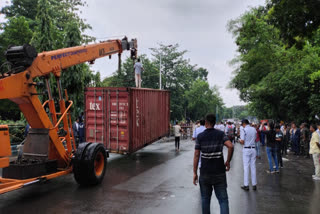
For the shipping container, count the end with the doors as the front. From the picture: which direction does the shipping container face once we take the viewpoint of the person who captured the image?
facing the viewer and to the left of the viewer

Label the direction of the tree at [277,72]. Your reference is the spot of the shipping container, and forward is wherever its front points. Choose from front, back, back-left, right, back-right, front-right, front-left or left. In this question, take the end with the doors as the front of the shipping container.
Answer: back

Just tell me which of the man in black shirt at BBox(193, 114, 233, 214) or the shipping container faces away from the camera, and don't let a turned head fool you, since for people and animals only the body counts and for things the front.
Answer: the man in black shirt

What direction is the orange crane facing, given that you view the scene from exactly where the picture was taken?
facing away from the viewer and to the right of the viewer

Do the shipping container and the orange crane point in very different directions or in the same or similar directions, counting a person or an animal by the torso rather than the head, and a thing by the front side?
very different directions

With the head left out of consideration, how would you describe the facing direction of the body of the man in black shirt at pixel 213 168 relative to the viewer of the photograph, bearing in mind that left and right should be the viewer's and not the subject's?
facing away from the viewer

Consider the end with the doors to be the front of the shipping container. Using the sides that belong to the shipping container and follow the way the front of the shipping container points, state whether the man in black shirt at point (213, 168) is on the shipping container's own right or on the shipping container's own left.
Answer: on the shipping container's own left

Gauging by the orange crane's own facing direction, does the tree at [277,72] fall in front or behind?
in front

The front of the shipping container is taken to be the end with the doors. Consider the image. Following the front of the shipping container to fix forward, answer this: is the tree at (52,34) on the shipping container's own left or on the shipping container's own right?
on the shipping container's own right

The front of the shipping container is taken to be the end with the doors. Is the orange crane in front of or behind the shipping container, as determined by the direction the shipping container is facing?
in front

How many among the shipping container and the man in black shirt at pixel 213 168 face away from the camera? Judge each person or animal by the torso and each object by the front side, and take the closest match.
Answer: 1
